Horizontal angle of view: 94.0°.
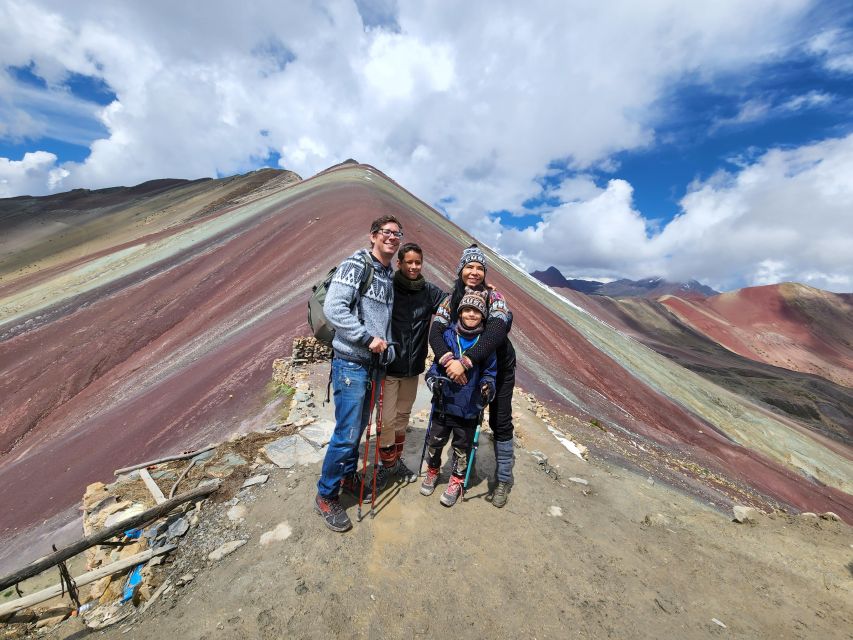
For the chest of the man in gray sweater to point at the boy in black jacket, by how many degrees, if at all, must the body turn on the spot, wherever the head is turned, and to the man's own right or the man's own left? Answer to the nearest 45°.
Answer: approximately 90° to the man's own left

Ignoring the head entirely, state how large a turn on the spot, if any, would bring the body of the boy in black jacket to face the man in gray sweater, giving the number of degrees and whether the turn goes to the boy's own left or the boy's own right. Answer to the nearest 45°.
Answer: approximately 45° to the boy's own right

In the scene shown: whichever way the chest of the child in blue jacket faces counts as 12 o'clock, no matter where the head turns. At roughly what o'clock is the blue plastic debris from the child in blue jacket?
The blue plastic debris is roughly at 2 o'clock from the child in blue jacket.

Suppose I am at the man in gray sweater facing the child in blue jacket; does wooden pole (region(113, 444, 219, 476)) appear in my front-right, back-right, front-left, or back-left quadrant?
back-left

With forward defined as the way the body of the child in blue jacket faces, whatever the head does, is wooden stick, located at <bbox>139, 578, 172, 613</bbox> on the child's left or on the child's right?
on the child's right

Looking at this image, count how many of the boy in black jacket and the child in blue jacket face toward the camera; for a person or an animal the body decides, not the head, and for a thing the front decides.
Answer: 2

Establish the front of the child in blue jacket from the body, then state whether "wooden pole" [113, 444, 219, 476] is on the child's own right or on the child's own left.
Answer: on the child's own right

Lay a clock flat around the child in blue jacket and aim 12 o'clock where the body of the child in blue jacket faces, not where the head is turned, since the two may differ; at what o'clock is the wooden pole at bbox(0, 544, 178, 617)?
The wooden pole is roughly at 2 o'clock from the child in blue jacket.

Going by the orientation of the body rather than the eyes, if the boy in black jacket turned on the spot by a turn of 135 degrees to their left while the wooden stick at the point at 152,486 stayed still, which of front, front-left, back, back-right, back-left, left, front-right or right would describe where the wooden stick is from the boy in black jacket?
back-left

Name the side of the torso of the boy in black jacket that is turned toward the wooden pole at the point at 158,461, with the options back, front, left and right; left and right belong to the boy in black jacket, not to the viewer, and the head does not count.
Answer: right

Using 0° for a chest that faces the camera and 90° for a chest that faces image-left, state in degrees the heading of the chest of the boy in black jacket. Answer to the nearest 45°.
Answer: approximately 0°

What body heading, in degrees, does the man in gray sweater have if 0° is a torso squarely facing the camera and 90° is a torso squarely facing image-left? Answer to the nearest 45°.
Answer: approximately 315°
